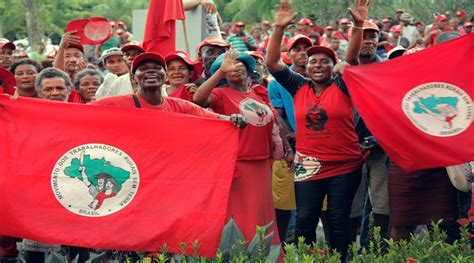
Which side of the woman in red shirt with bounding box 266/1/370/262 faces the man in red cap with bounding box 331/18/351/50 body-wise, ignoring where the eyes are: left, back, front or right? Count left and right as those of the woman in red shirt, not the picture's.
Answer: back

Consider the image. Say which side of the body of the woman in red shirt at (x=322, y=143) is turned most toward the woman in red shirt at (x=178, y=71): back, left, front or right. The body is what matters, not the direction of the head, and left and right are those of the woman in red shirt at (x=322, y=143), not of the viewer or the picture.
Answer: right

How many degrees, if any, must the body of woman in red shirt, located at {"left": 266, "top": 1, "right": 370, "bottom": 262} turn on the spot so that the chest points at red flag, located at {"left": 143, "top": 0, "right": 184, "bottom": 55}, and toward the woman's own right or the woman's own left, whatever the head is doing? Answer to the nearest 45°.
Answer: approximately 135° to the woman's own right

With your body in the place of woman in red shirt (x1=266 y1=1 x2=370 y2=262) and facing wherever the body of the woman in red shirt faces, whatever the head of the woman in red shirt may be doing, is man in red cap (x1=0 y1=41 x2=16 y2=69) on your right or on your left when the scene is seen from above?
on your right

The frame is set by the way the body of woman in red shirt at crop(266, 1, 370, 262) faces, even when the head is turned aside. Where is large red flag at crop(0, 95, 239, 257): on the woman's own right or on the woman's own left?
on the woman's own right

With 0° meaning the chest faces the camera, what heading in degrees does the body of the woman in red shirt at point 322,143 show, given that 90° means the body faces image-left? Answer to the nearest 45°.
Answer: approximately 0°
